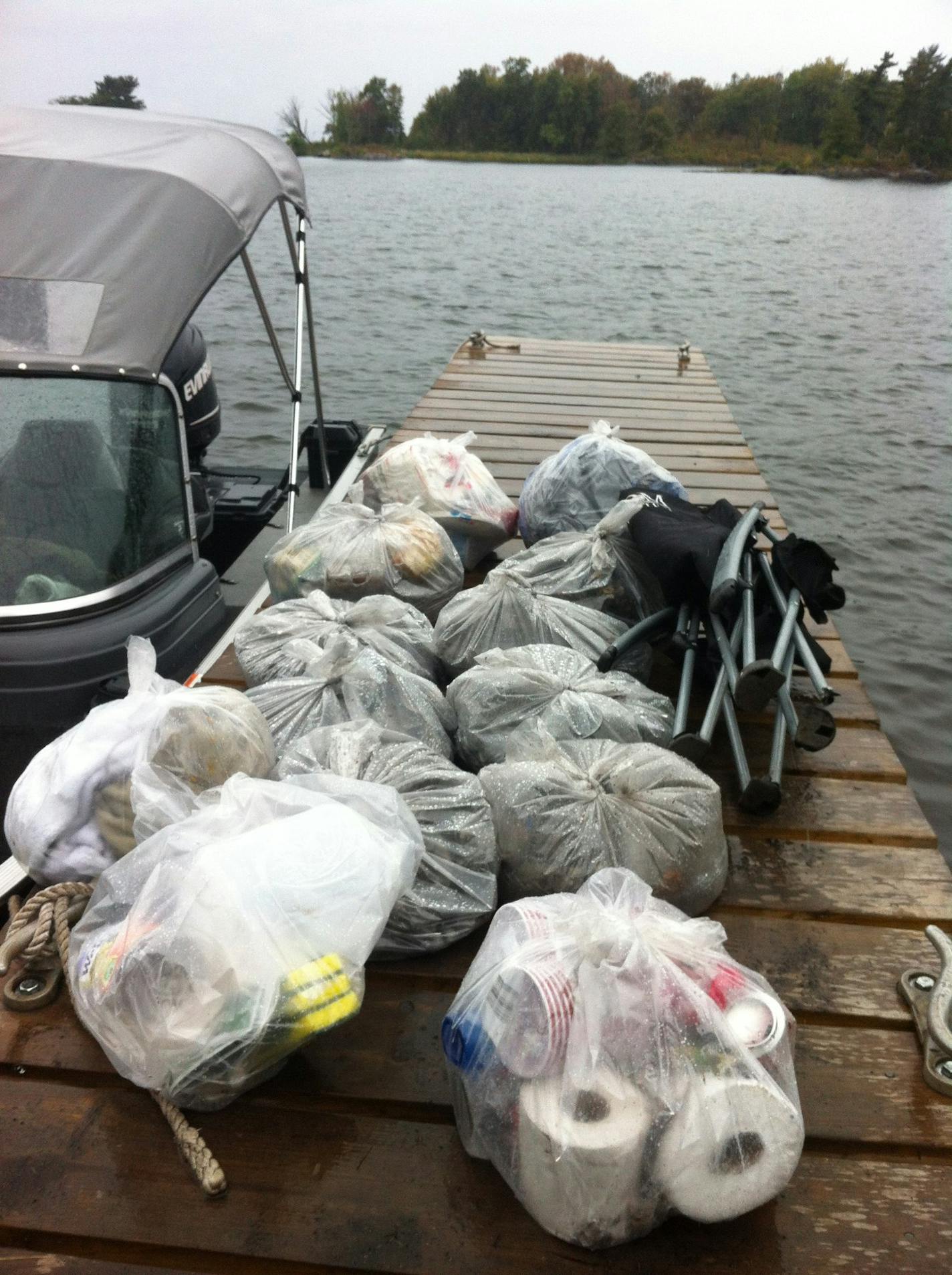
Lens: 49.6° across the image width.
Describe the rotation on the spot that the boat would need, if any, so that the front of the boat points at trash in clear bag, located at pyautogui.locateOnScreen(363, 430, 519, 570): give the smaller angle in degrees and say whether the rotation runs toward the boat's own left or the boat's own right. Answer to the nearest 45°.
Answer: approximately 135° to the boat's own left

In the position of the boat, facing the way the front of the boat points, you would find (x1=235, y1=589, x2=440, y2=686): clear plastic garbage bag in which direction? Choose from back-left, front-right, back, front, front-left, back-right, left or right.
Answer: left

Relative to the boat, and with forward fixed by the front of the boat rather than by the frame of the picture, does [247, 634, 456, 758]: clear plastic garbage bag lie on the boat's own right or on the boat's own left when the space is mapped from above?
on the boat's own left

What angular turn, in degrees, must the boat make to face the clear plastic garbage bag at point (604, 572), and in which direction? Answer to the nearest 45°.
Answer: approximately 135° to its left

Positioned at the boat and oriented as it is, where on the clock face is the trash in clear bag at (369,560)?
The trash in clear bag is roughly at 8 o'clock from the boat.

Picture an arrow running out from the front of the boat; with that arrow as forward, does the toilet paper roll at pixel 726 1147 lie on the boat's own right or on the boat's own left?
on the boat's own left

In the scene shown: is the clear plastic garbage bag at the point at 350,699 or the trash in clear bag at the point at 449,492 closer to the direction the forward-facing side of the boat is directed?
the clear plastic garbage bag

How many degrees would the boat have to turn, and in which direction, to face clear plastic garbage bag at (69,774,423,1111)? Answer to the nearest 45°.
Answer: approximately 45° to its left

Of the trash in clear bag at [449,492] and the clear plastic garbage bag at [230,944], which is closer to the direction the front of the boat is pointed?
the clear plastic garbage bag

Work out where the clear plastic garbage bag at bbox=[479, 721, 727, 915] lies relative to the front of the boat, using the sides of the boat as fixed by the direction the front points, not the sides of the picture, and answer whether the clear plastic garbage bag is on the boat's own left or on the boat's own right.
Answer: on the boat's own left

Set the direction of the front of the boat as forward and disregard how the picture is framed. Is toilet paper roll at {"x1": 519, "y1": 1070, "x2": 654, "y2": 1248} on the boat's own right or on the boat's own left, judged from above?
on the boat's own left

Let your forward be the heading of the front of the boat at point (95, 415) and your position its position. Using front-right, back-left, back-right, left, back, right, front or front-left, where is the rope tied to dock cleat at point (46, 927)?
front-left

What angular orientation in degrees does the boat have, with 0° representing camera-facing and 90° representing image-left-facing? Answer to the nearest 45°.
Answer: approximately 45°
